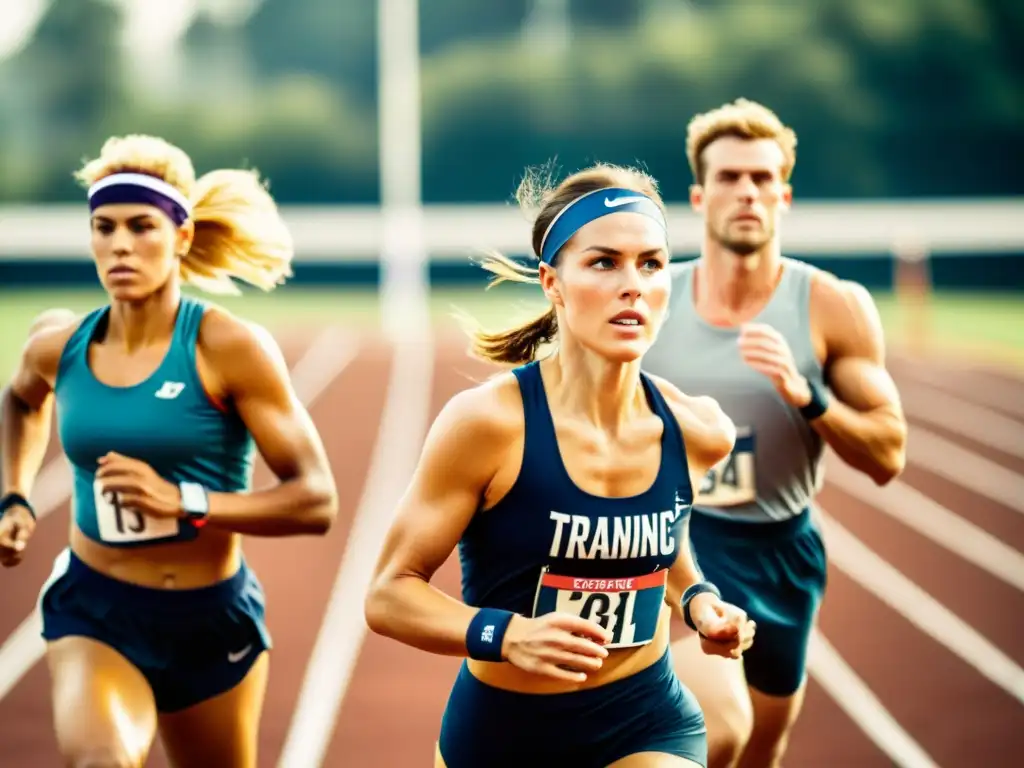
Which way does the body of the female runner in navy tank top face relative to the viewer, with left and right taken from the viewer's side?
facing the viewer and to the right of the viewer

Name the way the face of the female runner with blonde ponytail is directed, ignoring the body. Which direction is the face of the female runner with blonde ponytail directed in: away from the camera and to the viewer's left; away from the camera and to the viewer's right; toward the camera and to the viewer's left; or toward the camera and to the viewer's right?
toward the camera and to the viewer's left

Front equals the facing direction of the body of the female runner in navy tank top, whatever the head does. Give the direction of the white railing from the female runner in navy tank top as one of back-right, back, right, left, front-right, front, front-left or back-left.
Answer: back-left

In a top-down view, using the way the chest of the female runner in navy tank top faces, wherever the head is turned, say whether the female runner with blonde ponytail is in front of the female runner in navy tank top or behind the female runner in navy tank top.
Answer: behind

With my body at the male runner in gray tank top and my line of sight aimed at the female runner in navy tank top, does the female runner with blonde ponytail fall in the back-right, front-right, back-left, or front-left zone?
front-right

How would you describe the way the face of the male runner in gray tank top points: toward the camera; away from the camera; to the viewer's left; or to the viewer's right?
toward the camera

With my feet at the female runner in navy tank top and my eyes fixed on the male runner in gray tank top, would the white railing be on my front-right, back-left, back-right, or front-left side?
front-left

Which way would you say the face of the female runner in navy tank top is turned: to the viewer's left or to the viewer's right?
to the viewer's right
